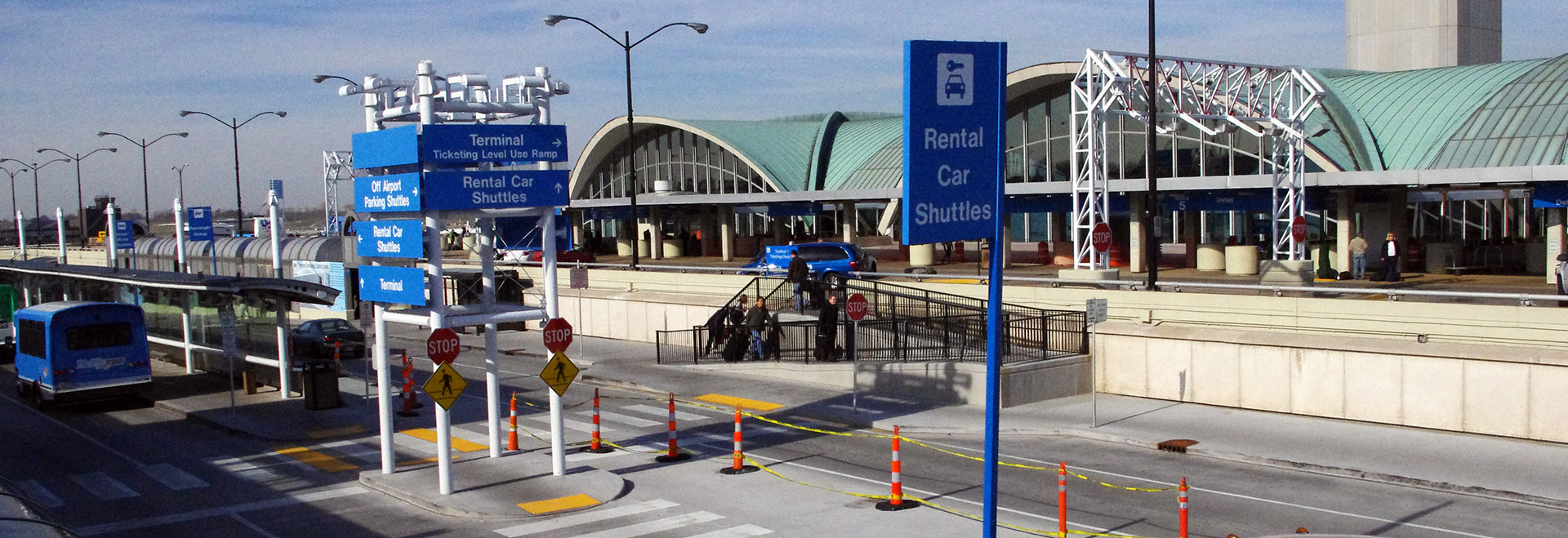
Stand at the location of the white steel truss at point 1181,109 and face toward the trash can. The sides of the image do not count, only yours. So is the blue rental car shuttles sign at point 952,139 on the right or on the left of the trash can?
left

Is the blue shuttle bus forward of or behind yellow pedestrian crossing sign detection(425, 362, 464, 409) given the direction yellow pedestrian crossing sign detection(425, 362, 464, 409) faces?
behind

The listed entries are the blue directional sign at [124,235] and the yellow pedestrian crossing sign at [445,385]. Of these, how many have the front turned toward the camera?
2

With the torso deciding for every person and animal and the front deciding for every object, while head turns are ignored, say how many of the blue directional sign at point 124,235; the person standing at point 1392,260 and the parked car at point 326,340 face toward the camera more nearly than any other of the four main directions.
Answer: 2

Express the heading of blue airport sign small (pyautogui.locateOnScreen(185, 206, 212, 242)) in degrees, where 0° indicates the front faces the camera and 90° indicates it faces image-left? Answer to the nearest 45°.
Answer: approximately 0°

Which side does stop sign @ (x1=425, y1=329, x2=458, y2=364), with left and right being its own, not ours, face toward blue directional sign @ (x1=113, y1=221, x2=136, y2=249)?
back

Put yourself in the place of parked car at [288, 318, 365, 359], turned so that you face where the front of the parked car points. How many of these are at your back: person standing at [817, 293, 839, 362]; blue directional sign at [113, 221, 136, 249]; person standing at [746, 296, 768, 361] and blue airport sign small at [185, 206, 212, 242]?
2
